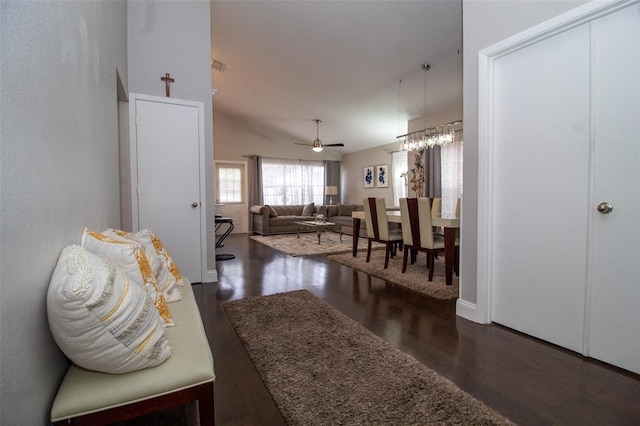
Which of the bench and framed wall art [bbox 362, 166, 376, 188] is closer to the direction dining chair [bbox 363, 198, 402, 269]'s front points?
the framed wall art

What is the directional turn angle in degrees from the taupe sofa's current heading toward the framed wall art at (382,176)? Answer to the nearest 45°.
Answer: approximately 90° to its left

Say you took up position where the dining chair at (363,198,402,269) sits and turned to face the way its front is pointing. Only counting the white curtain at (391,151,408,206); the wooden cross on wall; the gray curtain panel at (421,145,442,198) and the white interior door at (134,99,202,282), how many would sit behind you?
2

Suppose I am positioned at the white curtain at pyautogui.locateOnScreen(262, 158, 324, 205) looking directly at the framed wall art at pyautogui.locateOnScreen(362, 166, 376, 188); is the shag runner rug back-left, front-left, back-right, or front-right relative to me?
front-right

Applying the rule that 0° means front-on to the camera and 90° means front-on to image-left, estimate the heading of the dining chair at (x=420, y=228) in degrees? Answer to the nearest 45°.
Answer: approximately 225°

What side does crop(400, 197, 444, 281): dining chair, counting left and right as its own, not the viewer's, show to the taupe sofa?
left

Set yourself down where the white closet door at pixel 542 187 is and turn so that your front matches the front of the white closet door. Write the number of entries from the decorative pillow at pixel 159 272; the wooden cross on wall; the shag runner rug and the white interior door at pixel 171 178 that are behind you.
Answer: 0

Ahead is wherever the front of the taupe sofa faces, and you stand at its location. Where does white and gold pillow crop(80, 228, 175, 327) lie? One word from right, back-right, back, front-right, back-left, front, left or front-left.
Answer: front

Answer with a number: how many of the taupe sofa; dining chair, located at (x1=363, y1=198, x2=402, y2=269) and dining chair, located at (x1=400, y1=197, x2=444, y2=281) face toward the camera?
1

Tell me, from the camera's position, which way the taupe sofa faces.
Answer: facing the viewer

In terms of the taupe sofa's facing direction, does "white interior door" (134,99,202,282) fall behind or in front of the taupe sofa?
in front

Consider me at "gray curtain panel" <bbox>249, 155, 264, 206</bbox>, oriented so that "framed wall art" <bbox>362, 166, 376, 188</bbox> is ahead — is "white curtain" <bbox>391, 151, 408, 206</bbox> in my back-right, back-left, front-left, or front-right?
front-right

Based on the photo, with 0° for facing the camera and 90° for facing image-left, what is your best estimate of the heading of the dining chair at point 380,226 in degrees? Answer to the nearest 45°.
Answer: approximately 225°

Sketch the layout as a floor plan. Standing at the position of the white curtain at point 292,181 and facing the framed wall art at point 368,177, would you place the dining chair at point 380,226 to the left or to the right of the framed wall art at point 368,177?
right

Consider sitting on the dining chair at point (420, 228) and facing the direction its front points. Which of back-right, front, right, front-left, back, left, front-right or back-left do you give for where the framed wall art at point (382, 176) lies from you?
front-left

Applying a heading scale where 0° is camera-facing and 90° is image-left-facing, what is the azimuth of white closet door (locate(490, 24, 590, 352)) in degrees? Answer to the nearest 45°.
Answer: approximately 45°

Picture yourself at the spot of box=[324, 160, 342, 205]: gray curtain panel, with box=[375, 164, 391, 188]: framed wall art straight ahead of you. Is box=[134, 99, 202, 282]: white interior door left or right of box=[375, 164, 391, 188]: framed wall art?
right

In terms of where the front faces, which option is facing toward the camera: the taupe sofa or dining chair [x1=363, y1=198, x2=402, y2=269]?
the taupe sofa

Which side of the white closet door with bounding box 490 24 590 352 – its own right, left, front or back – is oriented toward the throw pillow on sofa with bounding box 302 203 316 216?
right

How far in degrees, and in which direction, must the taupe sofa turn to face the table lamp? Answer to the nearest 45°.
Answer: approximately 135° to its left
